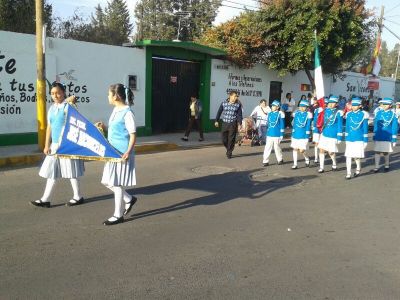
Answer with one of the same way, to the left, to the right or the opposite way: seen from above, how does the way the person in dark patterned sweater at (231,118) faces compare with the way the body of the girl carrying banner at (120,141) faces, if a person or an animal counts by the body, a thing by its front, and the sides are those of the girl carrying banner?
to the left

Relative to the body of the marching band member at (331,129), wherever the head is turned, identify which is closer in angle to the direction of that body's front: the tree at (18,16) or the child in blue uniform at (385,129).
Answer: the tree

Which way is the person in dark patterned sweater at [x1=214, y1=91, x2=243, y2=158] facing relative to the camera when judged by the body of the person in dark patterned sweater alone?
toward the camera

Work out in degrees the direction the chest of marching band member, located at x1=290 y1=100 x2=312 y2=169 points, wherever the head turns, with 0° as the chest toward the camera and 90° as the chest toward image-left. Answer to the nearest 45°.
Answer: approximately 45°

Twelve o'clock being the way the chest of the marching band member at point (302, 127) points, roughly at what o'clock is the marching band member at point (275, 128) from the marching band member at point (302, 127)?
the marching band member at point (275, 128) is roughly at 2 o'clock from the marching band member at point (302, 127).

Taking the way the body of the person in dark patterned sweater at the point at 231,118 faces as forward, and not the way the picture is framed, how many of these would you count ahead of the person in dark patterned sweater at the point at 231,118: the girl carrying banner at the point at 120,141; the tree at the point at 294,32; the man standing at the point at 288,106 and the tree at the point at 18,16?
1

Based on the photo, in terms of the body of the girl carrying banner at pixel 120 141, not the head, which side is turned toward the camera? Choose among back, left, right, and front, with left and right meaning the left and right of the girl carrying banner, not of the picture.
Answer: left

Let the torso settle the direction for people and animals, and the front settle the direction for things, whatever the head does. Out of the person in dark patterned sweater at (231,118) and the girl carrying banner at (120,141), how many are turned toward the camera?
1

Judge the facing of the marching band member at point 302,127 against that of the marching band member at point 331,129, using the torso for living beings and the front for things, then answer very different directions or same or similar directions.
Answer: same or similar directions

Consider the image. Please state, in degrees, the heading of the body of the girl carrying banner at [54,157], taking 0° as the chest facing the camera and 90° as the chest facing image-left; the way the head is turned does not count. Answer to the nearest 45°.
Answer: approximately 45°

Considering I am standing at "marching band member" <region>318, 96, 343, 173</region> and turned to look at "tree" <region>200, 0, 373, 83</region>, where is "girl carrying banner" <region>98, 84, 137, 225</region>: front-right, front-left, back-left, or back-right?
back-left

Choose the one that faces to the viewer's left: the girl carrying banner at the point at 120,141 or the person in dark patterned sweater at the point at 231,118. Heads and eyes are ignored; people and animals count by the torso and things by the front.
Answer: the girl carrying banner

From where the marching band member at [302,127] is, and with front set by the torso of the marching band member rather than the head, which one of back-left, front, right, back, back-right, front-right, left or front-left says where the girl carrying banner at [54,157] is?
front

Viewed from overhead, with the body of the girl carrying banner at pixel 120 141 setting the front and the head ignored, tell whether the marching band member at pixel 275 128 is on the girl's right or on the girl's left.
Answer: on the girl's right

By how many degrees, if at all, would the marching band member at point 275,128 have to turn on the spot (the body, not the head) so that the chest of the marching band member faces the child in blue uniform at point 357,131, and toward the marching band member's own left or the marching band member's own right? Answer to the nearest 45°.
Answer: approximately 90° to the marching band member's own left

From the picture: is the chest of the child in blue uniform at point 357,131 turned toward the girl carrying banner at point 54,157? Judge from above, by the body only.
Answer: yes
